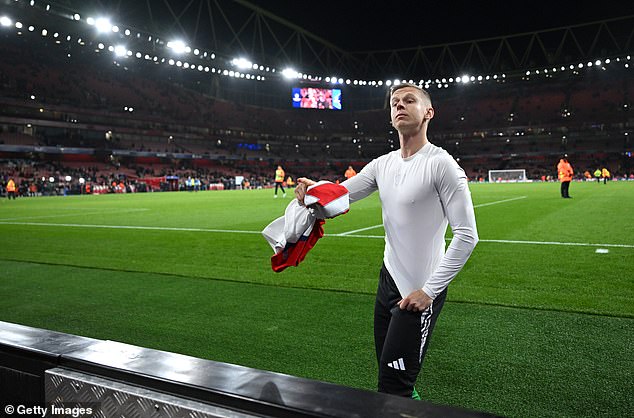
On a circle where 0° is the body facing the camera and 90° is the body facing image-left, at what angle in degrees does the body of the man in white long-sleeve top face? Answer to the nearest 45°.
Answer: approximately 45°

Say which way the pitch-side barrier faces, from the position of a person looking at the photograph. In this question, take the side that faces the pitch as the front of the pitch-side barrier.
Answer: facing away from the viewer and to the right of the viewer

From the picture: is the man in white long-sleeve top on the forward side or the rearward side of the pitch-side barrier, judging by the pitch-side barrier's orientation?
on the forward side

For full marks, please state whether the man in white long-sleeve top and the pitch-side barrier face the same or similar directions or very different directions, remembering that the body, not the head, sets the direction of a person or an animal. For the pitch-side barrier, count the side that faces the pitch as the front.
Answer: very different directions

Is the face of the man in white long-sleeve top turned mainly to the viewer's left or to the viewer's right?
to the viewer's left

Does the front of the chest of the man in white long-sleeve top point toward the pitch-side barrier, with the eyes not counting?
yes
